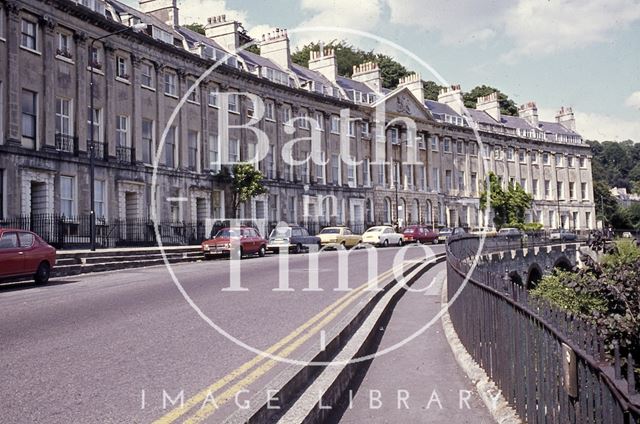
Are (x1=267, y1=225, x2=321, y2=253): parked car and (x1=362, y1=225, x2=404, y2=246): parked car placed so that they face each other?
no

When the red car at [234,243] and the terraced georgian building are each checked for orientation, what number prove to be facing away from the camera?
0

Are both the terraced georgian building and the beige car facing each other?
no

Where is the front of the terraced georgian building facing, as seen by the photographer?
facing the viewer and to the right of the viewer

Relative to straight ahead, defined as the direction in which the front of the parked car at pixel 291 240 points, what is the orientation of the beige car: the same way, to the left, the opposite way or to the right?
the same way

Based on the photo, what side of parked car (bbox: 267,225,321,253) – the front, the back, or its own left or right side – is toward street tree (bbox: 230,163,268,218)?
left

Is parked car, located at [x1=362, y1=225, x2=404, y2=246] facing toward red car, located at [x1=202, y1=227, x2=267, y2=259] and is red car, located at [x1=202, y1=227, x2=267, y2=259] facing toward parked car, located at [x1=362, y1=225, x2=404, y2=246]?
no

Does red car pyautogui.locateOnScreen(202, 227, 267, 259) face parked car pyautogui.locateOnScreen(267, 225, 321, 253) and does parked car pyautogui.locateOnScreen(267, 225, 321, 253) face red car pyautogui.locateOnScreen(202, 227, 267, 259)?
no

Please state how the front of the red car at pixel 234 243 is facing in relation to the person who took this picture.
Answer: facing the viewer and to the left of the viewer

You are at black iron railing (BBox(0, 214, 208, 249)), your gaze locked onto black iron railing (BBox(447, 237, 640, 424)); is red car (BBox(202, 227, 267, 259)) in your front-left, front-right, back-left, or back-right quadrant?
front-left
